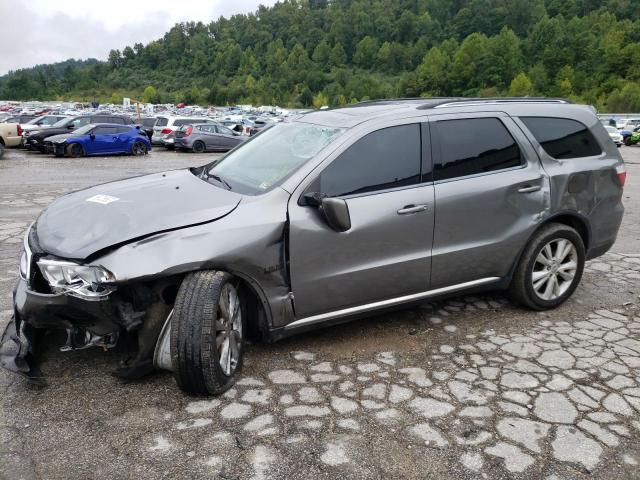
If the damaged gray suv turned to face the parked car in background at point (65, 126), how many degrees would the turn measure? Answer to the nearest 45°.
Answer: approximately 90° to its right

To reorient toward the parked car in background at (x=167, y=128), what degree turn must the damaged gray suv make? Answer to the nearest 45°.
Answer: approximately 135° to its right

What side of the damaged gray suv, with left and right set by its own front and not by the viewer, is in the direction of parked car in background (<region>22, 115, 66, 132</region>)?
right

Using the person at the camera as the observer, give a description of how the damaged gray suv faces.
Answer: facing the viewer and to the left of the viewer

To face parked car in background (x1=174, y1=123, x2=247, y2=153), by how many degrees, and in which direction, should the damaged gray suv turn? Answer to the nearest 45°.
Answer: approximately 135° to its right

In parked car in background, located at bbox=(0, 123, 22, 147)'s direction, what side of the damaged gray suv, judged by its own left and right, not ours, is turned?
right

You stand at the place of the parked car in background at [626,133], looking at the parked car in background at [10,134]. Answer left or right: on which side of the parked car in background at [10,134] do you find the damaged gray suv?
left

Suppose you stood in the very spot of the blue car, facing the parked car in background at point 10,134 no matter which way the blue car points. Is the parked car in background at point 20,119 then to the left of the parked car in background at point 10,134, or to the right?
right

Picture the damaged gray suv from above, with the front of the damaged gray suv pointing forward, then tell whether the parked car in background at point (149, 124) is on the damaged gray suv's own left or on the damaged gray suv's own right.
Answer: on the damaged gray suv's own right
